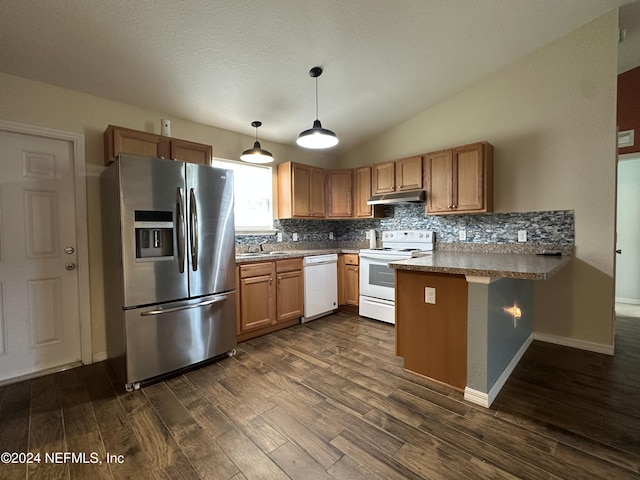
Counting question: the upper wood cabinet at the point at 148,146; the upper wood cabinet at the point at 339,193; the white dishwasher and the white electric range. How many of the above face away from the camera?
0

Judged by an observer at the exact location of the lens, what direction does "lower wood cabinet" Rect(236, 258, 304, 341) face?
facing the viewer and to the right of the viewer

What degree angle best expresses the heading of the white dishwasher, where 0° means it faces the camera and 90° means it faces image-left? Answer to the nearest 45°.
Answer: approximately 315°

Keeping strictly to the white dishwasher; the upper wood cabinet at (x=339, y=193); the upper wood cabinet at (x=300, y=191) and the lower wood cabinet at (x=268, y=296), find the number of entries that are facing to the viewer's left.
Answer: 0

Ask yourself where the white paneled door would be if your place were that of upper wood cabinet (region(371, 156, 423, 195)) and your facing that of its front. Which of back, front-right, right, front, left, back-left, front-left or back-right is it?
front

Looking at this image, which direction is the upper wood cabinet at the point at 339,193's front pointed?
toward the camera

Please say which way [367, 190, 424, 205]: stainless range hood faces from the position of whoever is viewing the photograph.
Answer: facing the viewer and to the left of the viewer

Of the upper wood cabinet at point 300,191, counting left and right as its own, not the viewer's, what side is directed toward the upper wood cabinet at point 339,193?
left

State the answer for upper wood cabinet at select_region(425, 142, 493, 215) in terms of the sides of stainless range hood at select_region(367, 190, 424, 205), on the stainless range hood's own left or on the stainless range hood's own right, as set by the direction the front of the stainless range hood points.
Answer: on the stainless range hood's own left

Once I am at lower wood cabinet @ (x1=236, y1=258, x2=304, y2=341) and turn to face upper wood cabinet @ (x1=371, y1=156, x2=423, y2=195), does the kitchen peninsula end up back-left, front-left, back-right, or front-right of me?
front-right
